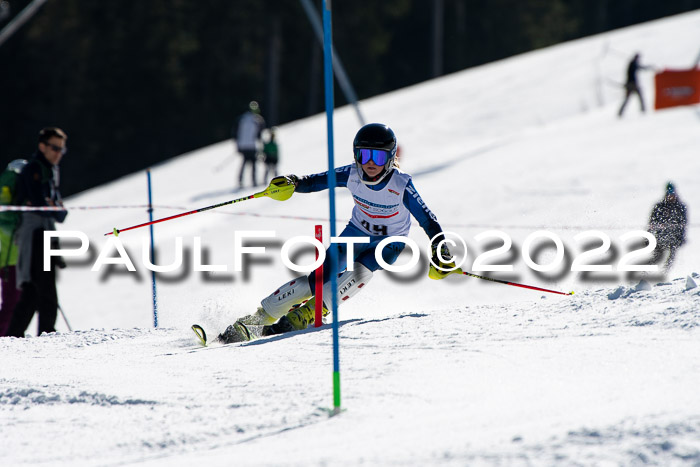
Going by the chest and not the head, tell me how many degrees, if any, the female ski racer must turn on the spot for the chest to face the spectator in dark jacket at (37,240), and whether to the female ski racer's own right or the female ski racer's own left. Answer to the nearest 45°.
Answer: approximately 90° to the female ski racer's own right

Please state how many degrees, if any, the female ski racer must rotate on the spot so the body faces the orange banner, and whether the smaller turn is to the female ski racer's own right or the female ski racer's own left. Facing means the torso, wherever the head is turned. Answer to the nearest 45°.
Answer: approximately 135° to the female ski racer's own left

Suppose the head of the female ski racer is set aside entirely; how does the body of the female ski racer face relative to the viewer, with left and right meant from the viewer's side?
facing the viewer

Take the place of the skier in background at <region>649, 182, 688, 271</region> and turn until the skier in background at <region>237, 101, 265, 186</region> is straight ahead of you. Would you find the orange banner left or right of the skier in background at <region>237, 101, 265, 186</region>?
right

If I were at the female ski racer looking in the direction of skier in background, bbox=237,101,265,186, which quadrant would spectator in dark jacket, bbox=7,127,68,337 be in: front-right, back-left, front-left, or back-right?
front-left

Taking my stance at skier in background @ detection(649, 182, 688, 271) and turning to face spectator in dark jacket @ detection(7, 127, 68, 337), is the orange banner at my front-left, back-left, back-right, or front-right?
back-right

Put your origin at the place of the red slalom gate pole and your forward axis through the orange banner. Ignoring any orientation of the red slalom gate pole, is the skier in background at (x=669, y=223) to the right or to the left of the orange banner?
right

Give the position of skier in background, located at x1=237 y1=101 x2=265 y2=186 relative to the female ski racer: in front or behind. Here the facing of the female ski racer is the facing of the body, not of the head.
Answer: behind

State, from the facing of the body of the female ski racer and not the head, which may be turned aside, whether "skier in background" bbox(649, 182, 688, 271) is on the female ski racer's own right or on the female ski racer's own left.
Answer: on the female ski racer's own left
